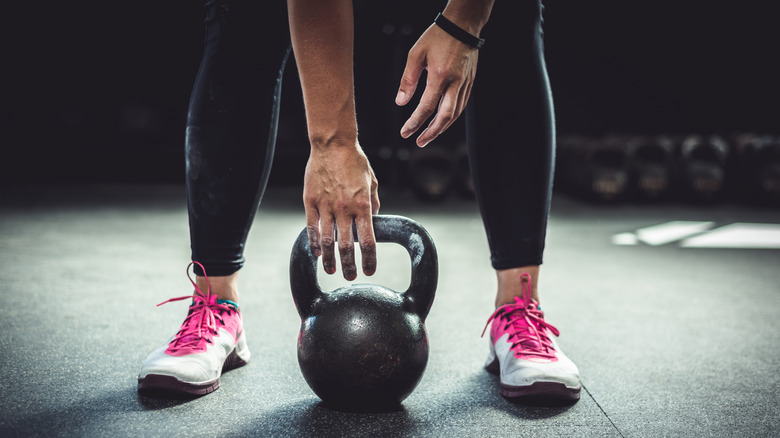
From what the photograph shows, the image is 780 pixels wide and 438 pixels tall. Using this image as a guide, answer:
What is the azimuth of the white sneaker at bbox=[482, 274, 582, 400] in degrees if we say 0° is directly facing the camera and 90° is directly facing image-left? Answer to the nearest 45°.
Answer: approximately 0°

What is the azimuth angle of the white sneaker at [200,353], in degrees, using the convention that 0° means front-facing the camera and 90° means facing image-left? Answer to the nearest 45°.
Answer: approximately 45°

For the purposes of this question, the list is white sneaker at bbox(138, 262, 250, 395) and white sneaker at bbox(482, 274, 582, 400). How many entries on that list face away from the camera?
0
